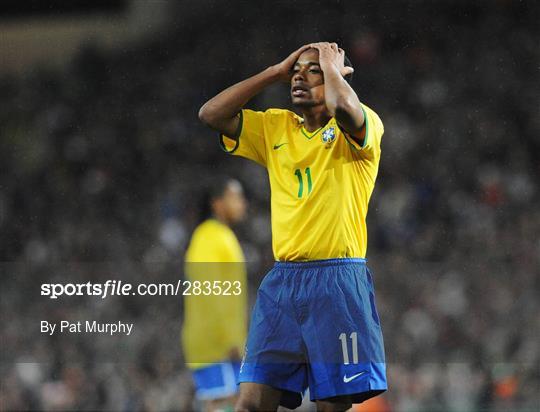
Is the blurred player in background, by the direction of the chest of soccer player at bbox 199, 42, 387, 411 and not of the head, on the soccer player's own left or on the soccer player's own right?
on the soccer player's own right

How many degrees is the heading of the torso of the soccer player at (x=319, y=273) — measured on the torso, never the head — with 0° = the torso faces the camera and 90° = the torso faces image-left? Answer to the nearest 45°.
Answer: approximately 45°
